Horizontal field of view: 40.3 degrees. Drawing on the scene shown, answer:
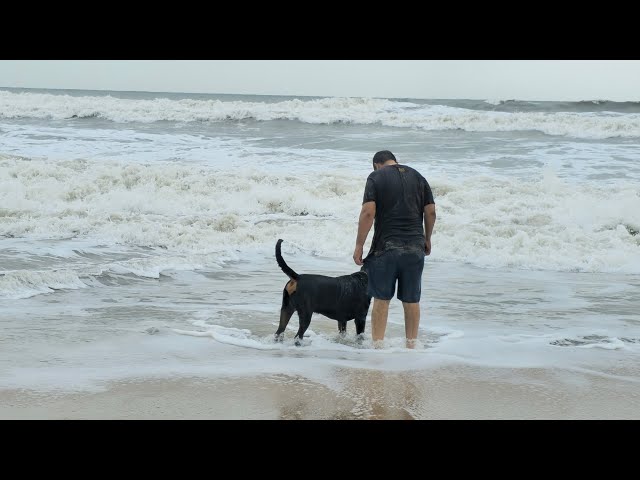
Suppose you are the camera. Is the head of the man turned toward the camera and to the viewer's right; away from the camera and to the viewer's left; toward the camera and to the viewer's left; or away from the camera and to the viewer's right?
away from the camera and to the viewer's left

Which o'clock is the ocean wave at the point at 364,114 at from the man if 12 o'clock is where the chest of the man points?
The ocean wave is roughly at 12 o'clock from the man.

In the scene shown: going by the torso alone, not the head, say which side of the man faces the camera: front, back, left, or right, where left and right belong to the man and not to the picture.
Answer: back
